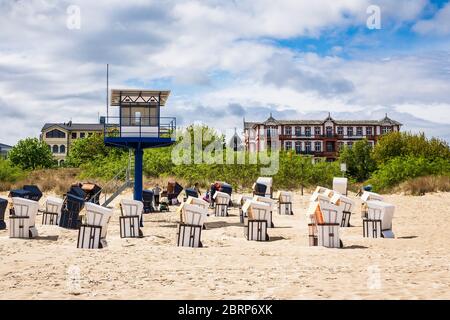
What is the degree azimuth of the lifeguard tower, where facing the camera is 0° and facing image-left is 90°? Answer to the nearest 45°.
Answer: approximately 0°

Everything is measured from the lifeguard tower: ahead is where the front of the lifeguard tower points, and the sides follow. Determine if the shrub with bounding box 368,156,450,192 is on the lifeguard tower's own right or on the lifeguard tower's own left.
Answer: on the lifeguard tower's own left

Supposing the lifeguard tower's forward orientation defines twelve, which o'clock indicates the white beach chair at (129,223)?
The white beach chair is roughly at 12 o'clock from the lifeguard tower.

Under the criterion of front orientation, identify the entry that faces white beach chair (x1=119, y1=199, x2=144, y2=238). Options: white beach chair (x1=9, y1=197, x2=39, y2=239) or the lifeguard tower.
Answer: the lifeguard tower

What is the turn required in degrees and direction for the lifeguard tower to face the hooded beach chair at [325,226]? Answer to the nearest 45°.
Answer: approximately 45° to its left
